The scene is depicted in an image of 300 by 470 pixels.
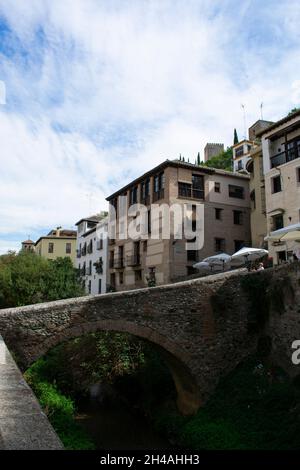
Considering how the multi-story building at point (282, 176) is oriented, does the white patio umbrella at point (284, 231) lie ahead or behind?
ahead

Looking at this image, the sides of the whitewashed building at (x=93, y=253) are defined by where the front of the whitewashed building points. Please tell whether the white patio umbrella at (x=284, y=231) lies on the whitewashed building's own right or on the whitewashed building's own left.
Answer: on the whitewashed building's own left

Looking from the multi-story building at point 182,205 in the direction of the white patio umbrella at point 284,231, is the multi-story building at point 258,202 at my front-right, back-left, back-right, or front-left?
front-left

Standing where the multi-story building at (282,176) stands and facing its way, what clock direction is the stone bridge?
The stone bridge is roughly at 11 o'clock from the multi-story building.

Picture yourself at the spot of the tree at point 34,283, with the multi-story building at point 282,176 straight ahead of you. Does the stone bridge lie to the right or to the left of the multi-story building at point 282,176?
right

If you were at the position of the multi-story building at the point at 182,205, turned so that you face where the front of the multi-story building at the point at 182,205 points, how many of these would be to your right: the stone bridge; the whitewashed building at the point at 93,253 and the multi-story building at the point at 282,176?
1

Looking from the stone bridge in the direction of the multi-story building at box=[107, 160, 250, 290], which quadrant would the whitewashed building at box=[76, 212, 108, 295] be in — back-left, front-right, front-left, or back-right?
front-left

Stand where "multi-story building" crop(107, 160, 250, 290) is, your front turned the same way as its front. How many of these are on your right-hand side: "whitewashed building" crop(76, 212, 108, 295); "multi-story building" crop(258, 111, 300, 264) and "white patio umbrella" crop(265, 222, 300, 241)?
1

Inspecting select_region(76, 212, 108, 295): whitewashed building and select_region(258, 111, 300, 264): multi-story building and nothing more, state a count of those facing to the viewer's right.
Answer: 0

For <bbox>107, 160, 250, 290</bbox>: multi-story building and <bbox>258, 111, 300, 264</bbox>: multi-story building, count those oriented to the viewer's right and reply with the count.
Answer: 0

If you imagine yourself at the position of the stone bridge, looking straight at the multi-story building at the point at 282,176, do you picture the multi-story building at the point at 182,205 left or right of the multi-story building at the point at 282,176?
left

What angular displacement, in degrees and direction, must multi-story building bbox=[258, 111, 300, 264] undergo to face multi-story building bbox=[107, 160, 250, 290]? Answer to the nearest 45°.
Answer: approximately 90° to its right

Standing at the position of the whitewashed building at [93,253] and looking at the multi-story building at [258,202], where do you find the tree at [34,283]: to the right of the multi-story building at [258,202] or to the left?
right

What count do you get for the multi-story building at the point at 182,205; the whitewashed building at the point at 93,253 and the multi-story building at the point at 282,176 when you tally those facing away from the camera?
0

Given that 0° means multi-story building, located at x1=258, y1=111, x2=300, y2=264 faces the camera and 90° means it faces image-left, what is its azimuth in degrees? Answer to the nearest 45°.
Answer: approximately 45°

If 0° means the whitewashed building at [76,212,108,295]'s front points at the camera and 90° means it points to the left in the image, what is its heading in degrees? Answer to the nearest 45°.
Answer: approximately 45°
